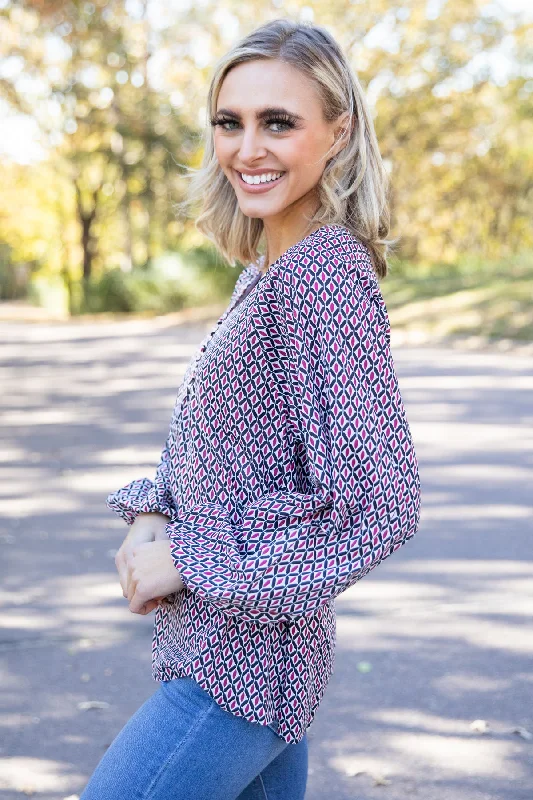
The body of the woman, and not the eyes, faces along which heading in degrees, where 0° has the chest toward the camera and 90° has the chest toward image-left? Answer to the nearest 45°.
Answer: approximately 90°

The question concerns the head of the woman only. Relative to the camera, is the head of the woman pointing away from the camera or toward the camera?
toward the camera
